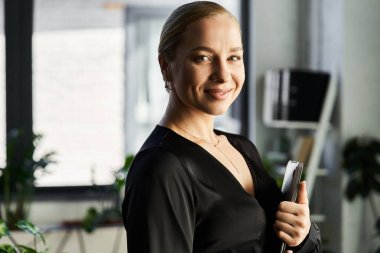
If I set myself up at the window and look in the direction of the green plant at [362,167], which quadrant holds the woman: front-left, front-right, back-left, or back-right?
front-right

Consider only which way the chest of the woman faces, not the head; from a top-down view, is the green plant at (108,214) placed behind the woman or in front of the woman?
behind

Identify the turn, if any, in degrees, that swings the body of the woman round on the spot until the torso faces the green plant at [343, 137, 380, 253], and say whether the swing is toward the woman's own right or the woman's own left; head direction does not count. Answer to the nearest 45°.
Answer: approximately 135° to the woman's own left

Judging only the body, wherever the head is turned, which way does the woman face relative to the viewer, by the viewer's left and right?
facing the viewer and to the right of the viewer

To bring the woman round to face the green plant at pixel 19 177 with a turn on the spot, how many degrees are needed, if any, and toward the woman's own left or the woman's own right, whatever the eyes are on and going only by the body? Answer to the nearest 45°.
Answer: approximately 180°

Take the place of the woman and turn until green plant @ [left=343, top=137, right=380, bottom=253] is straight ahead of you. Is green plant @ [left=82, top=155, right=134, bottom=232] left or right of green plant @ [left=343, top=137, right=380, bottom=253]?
left

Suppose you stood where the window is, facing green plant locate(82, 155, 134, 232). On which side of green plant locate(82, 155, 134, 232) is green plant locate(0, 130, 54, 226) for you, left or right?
right

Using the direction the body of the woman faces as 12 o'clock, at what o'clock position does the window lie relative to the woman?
The window is roughly at 7 o'clock from the woman.
